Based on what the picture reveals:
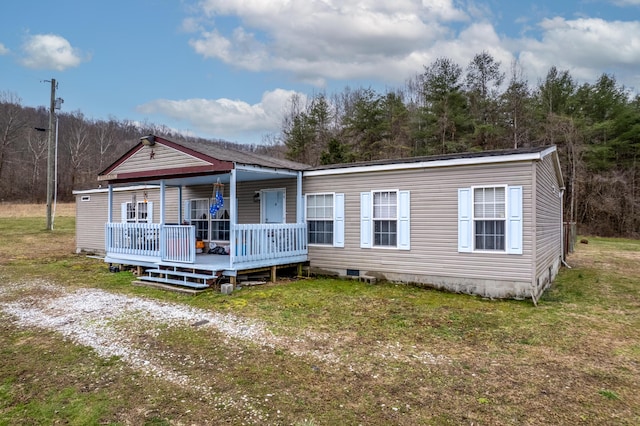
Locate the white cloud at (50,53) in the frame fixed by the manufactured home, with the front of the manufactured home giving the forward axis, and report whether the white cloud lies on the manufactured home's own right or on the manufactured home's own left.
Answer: on the manufactured home's own right

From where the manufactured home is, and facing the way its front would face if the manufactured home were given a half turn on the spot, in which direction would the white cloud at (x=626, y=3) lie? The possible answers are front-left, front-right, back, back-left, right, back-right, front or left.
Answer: front

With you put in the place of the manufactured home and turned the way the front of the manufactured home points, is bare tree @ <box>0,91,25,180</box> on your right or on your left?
on your right

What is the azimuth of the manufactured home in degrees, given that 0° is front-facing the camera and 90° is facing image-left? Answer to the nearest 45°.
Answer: approximately 45°

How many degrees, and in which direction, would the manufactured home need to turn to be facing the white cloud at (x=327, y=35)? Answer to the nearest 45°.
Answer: approximately 135° to its right

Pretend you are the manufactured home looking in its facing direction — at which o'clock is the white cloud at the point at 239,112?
The white cloud is roughly at 4 o'clock from the manufactured home.

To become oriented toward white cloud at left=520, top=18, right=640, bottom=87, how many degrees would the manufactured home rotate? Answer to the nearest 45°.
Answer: approximately 180°
